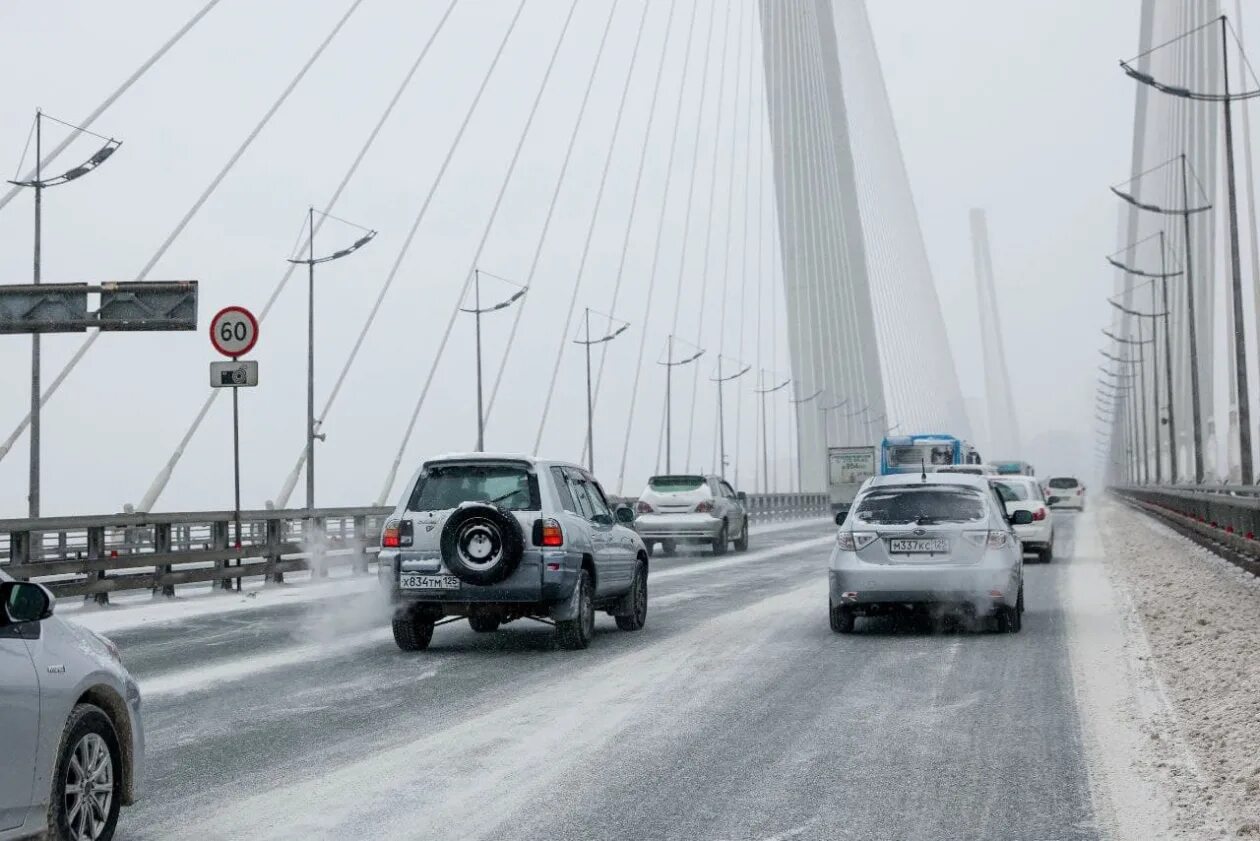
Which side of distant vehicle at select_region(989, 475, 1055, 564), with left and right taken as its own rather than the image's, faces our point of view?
back

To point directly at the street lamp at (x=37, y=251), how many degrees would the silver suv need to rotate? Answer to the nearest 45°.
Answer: approximately 90° to its left

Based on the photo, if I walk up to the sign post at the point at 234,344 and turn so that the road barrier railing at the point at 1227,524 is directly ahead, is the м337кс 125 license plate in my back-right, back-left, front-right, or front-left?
front-right

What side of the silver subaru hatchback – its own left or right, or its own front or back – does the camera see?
back

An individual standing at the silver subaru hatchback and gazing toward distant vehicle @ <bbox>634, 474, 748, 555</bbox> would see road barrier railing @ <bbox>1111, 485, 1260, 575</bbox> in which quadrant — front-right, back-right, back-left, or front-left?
front-right

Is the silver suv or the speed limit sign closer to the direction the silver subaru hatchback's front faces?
the speed limit sign

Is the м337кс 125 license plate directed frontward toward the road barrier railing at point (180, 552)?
no

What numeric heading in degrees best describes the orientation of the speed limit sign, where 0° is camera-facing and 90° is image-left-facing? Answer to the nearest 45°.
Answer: approximately 0°

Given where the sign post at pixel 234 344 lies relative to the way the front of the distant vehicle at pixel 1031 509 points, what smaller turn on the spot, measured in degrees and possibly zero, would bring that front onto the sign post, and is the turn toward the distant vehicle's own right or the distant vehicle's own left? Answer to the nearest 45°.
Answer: approximately 135° to the distant vehicle's own left

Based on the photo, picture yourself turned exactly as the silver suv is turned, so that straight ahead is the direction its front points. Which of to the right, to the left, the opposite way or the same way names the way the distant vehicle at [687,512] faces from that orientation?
the same way

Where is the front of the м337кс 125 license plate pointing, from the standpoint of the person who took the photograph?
facing the viewer

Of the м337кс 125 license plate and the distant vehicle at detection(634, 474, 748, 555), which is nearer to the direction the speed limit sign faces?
the м337кс 125 license plate

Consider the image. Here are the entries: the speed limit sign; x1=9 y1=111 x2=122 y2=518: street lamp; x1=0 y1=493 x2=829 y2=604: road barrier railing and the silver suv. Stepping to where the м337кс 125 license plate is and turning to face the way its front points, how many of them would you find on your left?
0

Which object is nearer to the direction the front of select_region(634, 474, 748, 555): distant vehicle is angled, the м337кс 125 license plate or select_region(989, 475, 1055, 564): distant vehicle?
the distant vehicle

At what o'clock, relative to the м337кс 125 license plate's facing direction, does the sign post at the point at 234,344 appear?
The sign post is roughly at 4 o'clock from the м337кс 125 license plate.

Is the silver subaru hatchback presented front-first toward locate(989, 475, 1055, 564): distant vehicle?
yes

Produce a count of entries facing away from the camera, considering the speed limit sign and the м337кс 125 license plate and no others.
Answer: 0
